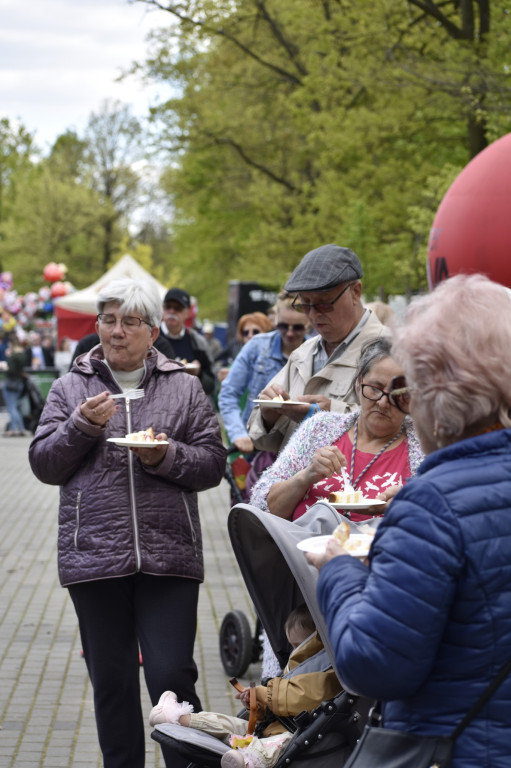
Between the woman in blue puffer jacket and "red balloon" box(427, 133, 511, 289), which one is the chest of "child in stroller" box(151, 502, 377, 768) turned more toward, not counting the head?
the woman in blue puffer jacket

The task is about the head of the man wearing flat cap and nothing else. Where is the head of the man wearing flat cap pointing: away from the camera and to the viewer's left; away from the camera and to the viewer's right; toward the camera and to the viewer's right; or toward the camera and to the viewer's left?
toward the camera and to the viewer's left

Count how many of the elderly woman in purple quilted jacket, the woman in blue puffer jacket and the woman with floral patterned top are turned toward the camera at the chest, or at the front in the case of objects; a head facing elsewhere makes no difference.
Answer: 2

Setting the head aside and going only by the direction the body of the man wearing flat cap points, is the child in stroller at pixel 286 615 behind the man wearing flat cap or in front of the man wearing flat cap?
in front

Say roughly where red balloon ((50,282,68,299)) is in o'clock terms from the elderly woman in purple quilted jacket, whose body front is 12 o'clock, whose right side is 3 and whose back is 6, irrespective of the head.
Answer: The red balloon is roughly at 6 o'clock from the elderly woman in purple quilted jacket.

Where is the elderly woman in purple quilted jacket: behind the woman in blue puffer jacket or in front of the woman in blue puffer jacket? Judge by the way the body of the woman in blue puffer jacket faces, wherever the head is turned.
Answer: in front

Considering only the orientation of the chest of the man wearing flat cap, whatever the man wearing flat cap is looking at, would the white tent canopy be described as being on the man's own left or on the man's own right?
on the man's own right

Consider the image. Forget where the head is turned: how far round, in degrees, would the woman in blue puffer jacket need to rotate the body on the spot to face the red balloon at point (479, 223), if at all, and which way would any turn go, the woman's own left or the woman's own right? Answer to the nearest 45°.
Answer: approximately 45° to the woman's own right

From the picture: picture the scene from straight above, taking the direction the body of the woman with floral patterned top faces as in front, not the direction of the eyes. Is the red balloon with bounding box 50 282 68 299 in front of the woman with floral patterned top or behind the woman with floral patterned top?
behind

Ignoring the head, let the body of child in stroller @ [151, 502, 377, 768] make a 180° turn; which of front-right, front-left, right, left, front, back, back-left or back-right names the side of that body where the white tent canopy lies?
front-left

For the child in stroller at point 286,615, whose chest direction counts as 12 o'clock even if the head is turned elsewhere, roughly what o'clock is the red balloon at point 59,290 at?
The red balloon is roughly at 4 o'clock from the child in stroller.

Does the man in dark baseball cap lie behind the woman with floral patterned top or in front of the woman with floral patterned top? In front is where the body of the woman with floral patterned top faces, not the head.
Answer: behind

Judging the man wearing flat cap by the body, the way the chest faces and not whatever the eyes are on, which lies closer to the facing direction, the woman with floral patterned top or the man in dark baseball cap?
the woman with floral patterned top
